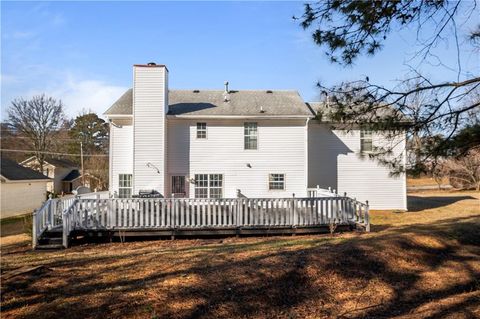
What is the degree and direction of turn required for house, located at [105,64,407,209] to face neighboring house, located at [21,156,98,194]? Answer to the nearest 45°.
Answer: approximately 45° to its left

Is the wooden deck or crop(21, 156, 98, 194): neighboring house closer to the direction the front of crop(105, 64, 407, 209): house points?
the neighboring house

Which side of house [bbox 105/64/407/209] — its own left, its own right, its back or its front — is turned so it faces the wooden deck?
back

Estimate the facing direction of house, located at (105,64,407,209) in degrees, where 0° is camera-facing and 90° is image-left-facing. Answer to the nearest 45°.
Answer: approximately 180°

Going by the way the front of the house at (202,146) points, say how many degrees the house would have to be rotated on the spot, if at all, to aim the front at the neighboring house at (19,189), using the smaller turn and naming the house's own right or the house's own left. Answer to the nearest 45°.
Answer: approximately 45° to the house's own left
